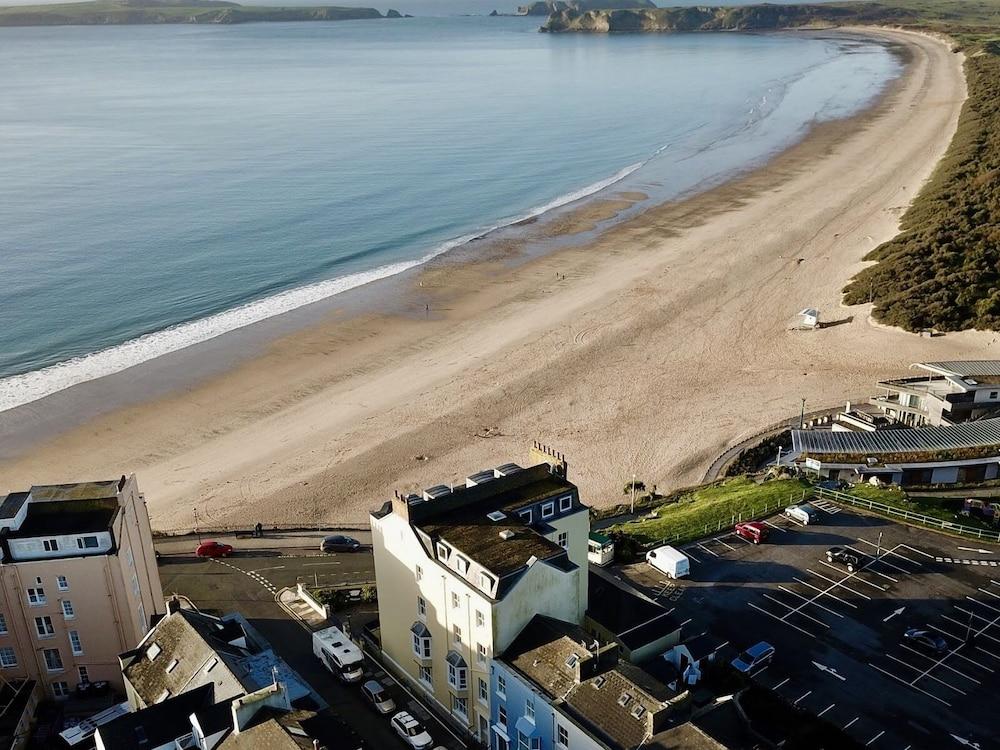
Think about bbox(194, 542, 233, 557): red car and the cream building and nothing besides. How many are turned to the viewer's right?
1

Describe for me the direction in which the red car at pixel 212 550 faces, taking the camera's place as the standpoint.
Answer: facing to the right of the viewer

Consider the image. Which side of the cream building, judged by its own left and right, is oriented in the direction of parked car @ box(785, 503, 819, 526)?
back

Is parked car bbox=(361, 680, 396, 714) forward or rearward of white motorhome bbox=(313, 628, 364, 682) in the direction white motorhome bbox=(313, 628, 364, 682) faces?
forward

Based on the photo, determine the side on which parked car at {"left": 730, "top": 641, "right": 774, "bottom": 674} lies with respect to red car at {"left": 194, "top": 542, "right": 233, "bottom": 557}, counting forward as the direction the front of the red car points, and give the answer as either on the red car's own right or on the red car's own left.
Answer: on the red car's own right

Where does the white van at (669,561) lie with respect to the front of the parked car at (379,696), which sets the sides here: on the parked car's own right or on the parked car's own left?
on the parked car's own left

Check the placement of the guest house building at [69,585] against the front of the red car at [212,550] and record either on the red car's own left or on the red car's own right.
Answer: on the red car's own right

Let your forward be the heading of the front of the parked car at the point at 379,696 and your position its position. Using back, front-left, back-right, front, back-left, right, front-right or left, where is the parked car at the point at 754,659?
front-left
